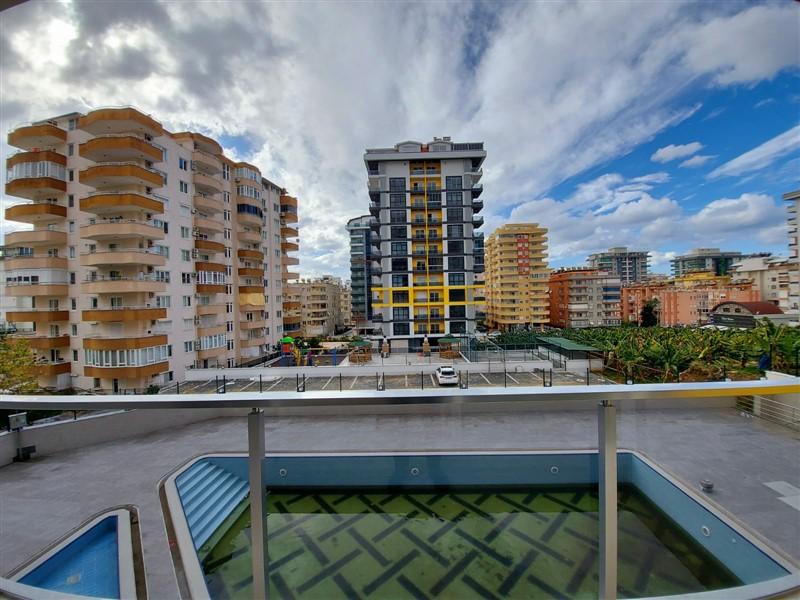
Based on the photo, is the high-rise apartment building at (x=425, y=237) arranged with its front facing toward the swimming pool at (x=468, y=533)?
yes

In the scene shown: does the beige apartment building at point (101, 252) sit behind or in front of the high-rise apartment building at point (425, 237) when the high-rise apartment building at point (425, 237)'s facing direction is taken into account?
in front

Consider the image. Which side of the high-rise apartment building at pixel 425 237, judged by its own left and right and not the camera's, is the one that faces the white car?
front

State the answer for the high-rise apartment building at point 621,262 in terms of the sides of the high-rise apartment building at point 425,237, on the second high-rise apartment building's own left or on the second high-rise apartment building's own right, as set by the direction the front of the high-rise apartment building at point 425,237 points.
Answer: on the second high-rise apartment building's own left

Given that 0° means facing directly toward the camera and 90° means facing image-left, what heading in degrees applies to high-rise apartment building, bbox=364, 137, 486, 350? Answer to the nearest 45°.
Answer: approximately 0°

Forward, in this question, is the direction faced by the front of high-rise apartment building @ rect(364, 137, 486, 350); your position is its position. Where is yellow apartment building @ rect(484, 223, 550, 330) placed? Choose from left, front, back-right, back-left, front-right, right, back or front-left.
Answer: back-left

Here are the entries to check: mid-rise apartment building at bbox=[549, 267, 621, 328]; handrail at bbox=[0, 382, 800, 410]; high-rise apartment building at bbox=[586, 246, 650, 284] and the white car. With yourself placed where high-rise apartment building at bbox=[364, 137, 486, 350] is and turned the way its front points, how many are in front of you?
2

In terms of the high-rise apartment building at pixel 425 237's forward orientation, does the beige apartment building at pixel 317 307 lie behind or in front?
behind

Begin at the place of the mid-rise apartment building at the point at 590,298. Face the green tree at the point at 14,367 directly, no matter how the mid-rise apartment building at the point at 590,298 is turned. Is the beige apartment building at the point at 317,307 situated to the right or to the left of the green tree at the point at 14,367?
right
